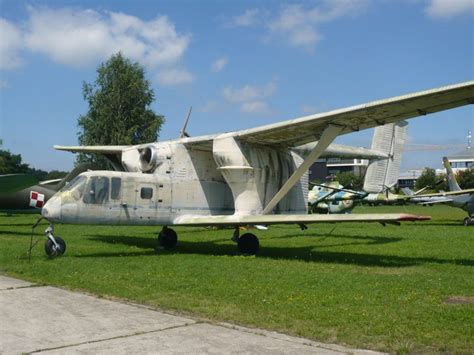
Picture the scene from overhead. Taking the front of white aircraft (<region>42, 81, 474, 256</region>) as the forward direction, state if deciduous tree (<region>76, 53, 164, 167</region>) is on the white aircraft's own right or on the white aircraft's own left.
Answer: on the white aircraft's own right

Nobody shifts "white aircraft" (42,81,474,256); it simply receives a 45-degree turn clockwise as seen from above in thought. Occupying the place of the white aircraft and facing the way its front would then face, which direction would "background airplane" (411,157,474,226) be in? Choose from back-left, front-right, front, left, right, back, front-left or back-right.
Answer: back-right

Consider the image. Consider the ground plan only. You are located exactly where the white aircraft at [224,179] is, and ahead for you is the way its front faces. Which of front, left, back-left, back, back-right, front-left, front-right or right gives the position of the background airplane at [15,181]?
right

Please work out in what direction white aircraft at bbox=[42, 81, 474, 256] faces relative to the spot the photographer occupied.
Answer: facing the viewer and to the left of the viewer
